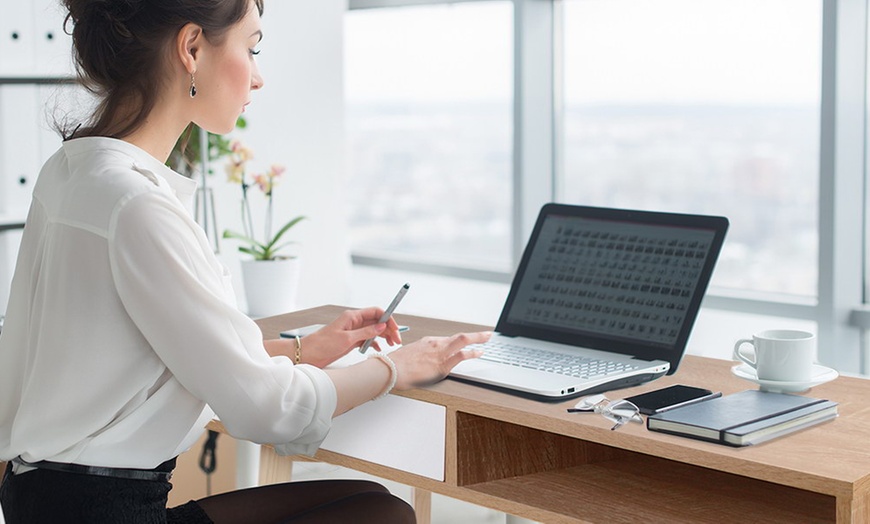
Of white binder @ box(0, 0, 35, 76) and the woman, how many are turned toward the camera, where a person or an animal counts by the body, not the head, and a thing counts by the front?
1

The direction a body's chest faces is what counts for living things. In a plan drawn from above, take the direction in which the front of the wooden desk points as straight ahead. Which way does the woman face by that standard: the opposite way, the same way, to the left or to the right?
the opposite way

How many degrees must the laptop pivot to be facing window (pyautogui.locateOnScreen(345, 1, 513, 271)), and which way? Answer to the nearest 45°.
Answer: approximately 135° to its right

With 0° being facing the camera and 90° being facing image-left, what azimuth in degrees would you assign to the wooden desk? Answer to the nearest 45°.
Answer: approximately 45°

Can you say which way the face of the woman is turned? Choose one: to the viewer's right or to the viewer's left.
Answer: to the viewer's right

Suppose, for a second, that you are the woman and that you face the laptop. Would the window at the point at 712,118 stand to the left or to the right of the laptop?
left

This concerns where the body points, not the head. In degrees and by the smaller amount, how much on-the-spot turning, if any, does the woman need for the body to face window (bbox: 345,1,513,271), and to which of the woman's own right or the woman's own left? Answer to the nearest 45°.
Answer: approximately 45° to the woman's own left

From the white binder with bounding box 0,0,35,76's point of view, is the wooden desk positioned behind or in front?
in front

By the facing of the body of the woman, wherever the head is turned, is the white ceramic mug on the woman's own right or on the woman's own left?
on the woman's own right

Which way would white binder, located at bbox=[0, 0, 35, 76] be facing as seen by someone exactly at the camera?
facing the viewer

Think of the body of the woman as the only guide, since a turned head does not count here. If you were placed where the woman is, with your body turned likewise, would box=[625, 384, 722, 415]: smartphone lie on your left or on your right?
on your right

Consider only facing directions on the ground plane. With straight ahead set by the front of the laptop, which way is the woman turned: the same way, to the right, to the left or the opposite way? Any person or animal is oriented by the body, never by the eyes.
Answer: the opposite way

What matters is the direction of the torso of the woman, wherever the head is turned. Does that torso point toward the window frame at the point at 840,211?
yes

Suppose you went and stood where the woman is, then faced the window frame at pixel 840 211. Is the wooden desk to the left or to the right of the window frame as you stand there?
right

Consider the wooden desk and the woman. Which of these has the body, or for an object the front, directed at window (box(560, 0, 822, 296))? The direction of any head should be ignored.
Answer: the woman

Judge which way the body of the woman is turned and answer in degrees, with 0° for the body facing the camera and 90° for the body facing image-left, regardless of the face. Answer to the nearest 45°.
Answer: approximately 225°
